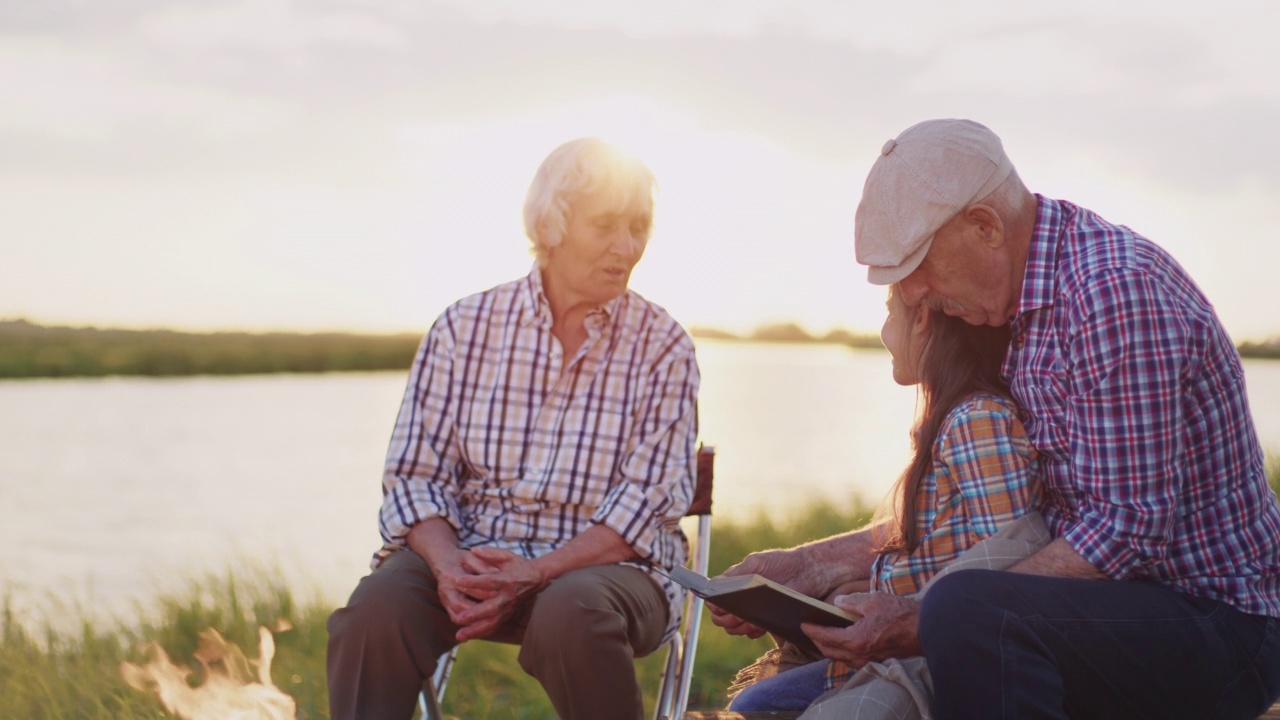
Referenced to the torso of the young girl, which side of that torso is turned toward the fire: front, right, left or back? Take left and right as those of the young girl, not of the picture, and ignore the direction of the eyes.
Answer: front

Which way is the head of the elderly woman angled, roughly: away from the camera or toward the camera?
toward the camera

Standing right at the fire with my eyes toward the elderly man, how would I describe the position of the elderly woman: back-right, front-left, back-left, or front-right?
front-left

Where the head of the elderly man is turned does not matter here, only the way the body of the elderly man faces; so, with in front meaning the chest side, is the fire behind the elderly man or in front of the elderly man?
in front

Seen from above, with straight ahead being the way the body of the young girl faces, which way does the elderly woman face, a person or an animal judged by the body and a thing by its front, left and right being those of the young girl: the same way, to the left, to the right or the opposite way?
to the left

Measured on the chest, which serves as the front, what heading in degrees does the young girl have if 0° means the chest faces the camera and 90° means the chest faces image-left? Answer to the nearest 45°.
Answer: approximately 90°

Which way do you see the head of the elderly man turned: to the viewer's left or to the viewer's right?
to the viewer's left

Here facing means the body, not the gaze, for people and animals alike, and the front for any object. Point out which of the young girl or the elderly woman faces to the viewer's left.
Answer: the young girl

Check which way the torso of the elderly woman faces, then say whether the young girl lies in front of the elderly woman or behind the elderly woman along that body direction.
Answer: in front

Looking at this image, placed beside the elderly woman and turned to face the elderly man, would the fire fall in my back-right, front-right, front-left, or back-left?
back-right

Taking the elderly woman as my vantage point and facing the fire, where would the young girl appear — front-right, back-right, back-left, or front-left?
back-left

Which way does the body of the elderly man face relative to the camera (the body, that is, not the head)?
to the viewer's left

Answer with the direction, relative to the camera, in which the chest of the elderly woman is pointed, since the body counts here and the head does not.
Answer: toward the camera

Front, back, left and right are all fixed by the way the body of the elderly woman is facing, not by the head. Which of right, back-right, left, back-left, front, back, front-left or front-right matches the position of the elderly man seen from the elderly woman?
front-left

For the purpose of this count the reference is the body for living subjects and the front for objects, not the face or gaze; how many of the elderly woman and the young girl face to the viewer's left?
1
